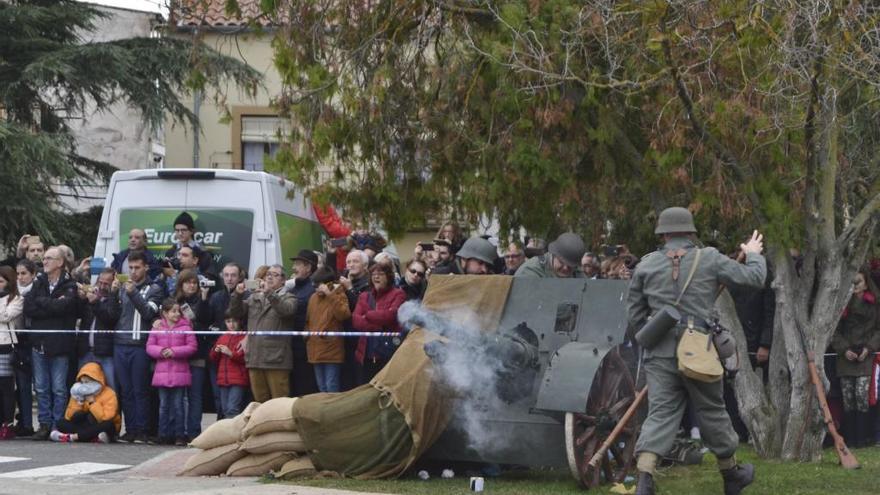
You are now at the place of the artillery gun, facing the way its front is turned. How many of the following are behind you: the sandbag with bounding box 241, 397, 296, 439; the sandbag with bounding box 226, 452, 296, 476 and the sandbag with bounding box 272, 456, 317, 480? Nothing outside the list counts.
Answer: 0

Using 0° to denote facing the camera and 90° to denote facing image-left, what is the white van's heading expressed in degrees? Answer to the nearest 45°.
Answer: approximately 225°

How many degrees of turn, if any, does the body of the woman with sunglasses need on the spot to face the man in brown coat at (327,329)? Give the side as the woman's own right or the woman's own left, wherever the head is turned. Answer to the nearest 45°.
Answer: approximately 90° to the woman's own right

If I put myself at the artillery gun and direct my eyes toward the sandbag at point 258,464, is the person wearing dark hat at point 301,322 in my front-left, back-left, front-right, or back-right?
front-right

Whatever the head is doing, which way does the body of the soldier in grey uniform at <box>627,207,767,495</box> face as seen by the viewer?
away from the camera

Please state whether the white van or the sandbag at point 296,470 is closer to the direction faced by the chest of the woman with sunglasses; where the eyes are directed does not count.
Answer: the sandbag

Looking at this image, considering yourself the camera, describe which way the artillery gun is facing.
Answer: facing the viewer and to the left of the viewer

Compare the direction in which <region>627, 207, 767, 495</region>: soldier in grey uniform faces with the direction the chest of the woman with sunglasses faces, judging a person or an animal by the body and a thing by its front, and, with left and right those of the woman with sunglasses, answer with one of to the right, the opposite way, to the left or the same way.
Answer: the opposite way

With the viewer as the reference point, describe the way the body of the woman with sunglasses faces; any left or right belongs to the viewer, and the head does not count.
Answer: facing the viewer

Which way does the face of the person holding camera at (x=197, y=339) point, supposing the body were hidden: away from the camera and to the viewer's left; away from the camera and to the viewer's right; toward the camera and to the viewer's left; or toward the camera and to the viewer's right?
toward the camera and to the viewer's right

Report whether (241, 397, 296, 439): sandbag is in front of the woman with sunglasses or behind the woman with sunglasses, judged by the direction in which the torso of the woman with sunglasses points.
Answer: in front
